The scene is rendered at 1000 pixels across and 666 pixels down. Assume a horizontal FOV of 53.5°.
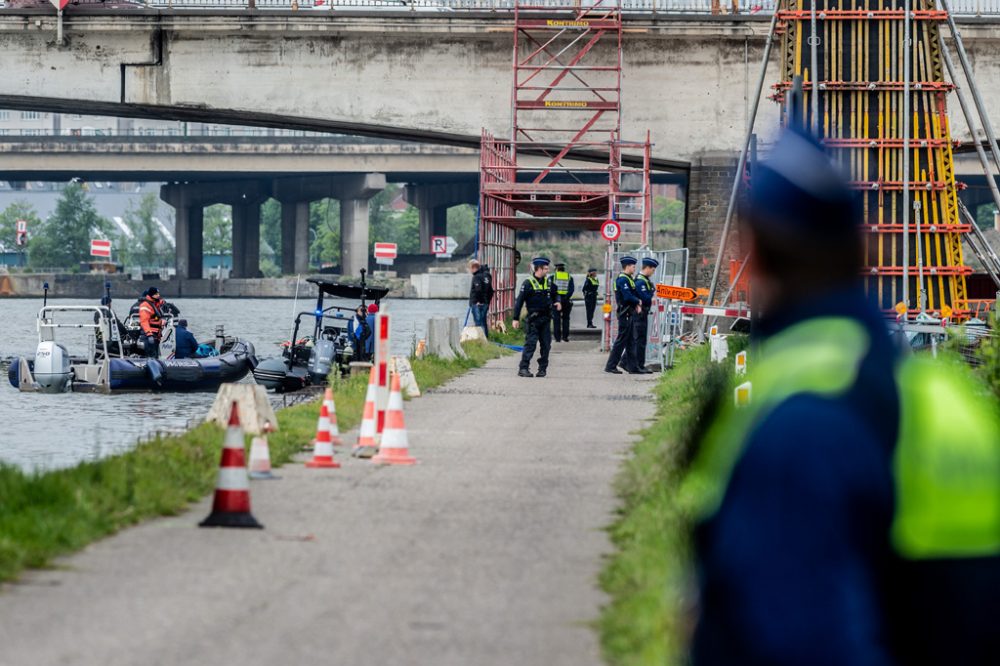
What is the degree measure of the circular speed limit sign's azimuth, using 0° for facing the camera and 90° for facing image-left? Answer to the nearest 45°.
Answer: approximately 0°

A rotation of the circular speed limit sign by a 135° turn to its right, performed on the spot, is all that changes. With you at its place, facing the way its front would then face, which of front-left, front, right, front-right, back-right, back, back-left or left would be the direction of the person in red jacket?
front-left

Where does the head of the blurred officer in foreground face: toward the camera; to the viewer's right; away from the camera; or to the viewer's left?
away from the camera

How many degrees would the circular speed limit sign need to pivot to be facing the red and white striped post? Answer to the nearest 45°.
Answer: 0° — it already faces it

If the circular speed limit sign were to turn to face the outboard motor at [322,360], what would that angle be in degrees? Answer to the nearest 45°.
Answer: approximately 45° to its right

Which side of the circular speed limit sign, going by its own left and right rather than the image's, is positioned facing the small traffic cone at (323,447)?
front

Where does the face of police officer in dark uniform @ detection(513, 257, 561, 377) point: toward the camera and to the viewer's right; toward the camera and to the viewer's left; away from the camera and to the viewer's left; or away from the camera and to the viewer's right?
toward the camera and to the viewer's right

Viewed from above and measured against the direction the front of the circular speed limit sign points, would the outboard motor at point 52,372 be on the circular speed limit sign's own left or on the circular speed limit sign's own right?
on the circular speed limit sign's own right

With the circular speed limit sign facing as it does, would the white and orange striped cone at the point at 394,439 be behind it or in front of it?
in front

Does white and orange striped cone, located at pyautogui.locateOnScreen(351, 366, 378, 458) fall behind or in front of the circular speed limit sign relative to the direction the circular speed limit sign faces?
in front

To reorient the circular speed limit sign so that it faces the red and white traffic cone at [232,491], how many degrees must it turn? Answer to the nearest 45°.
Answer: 0° — it already faces it
